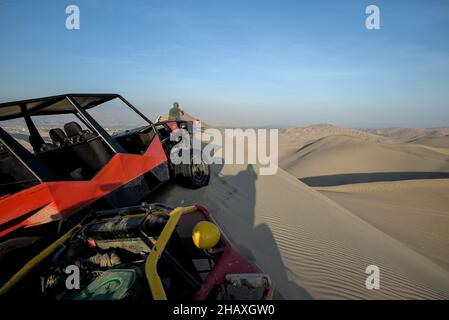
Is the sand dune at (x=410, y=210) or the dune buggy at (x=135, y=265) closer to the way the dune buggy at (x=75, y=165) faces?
the sand dune

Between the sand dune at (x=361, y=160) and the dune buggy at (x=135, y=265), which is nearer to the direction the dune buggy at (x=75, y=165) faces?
the sand dune

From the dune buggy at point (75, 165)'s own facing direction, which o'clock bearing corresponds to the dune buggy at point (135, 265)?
the dune buggy at point (135, 265) is roughly at 4 o'clock from the dune buggy at point (75, 165).

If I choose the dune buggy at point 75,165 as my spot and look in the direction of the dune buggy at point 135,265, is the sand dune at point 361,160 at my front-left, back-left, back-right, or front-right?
back-left

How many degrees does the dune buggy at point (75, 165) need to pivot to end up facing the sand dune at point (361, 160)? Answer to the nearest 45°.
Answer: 0° — it already faces it

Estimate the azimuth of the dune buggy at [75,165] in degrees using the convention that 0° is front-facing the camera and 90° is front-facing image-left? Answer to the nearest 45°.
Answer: approximately 225°
